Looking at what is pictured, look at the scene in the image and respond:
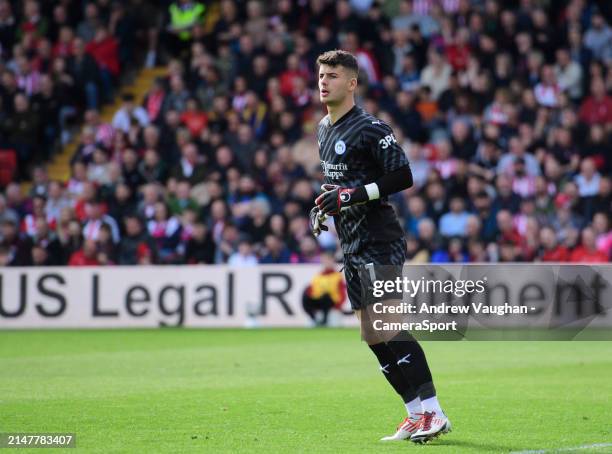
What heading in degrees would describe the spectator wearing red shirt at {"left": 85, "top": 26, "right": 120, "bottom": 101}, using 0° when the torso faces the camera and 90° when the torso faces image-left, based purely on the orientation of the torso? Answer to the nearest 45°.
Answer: approximately 0°

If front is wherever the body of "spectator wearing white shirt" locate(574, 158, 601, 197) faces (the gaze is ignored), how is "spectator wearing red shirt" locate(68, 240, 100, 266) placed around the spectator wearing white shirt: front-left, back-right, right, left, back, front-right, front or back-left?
right

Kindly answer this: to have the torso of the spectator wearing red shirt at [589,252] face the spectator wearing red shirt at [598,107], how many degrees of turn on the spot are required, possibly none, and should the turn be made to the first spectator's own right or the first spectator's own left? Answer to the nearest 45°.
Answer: approximately 180°

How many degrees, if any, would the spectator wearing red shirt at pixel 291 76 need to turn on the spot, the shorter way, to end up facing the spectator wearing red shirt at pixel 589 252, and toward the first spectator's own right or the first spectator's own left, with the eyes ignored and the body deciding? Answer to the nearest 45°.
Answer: approximately 45° to the first spectator's own left

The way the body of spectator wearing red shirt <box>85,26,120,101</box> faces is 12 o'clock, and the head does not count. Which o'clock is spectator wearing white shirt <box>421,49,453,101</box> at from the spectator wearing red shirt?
The spectator wearing white shirt is roughly at 10 o'clock from the spectator wearing red shirt.

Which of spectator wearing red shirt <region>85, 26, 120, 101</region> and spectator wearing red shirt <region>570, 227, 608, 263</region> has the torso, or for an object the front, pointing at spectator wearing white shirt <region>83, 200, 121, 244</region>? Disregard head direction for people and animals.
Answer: spectator wearing red shirt <region>85, 26, 120, 101</region>

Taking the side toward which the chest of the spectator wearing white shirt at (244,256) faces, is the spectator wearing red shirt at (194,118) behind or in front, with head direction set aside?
behind

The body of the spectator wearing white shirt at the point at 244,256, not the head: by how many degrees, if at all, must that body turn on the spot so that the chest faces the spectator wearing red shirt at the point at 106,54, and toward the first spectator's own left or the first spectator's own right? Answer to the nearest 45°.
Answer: approximately 135° to the first spectator's own right

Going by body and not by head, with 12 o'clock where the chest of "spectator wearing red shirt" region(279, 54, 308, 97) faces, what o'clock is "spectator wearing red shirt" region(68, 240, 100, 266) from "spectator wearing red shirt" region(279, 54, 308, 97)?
"spectator wearing red shirt" region(68, 240, 100, 266) is roughly at 2 o'clock from "spectator wearing red shirt" region(279, 54, 308, 97).

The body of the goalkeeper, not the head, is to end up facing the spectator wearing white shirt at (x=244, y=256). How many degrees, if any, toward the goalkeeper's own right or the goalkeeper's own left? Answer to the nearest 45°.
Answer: approximately 135° to the goalkeeper's own right

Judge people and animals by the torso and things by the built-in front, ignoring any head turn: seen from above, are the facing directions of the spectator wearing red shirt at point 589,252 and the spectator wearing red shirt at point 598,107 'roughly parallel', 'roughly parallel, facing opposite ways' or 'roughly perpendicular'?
roughly parallel

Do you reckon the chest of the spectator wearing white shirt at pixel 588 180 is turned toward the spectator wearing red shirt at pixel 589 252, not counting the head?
yes

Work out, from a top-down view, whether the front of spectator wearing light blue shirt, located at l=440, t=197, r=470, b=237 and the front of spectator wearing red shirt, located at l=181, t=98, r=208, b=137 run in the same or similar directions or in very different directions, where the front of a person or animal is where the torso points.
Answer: same or similar directions

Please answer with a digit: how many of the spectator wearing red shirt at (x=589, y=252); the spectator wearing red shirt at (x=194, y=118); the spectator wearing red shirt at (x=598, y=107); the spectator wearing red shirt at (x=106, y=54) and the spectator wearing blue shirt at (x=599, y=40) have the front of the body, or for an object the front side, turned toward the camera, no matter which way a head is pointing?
5

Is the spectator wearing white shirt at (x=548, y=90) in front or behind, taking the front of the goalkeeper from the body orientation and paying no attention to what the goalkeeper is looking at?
behind

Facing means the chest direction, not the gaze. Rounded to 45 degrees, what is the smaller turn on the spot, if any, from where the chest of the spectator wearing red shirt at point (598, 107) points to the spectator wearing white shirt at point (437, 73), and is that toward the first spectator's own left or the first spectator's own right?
approximately 90° to the first spectator's own right

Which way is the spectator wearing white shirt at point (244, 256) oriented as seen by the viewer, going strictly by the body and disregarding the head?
toward the camera
